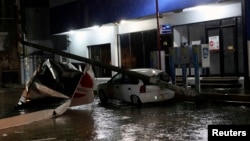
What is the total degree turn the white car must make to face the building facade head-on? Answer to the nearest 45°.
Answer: approximately 45° to its right

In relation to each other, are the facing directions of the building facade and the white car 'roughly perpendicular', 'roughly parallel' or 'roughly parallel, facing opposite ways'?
roughly perpendicular

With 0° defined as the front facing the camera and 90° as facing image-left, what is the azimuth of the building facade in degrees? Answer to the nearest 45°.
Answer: approximately 45°

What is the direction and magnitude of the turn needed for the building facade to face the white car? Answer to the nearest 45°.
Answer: approximately 45° to its left

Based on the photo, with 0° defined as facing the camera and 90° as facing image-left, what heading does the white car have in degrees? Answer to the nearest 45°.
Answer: approximately 135°
